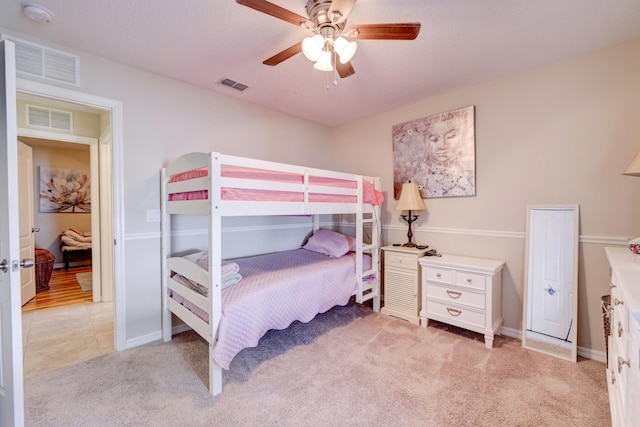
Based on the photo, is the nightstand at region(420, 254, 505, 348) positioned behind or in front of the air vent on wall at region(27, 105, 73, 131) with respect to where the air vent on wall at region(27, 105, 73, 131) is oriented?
in front

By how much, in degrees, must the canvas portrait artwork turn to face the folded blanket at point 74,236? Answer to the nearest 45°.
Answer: approximately 45° to its right

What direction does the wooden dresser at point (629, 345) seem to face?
to the viewer's left
